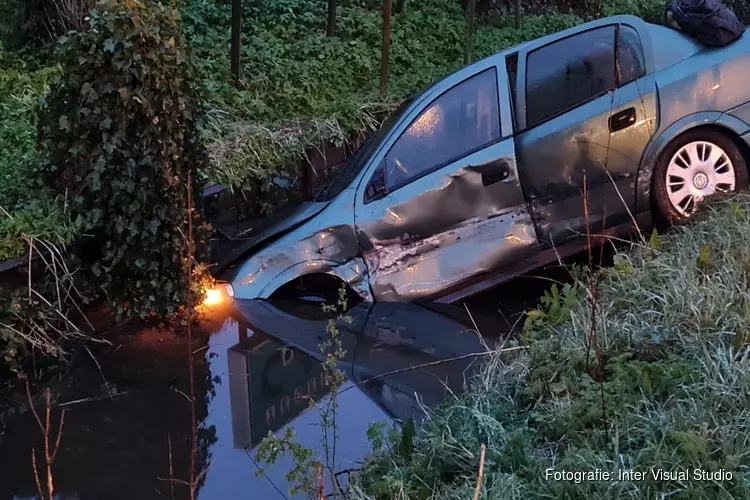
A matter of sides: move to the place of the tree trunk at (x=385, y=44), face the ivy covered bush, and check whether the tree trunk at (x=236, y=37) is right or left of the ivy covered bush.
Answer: right

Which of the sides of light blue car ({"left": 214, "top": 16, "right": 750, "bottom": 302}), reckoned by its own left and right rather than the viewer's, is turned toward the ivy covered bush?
front

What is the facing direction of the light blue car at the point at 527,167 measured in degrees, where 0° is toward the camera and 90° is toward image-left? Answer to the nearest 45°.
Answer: approximately 90°
